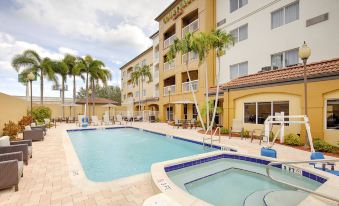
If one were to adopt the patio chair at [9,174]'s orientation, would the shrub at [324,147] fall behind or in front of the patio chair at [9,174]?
in front

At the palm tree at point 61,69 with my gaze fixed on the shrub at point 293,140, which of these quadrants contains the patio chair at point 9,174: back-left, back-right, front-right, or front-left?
front-right

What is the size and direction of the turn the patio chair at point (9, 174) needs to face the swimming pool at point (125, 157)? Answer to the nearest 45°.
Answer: approximately 45° to its left

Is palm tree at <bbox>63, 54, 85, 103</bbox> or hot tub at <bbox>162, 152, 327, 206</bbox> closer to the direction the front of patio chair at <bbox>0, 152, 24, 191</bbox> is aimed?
the hot tub

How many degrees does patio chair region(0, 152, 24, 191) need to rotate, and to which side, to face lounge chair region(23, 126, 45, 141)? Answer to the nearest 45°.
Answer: approximately 90° to its left

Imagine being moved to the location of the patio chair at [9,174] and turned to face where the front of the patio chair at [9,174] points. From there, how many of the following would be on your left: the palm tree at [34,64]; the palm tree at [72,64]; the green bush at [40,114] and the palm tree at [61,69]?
4

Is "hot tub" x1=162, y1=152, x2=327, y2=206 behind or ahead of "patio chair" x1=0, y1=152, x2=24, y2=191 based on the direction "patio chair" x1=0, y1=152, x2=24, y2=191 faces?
ahead

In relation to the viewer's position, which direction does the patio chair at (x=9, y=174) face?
facing to the right of the viewer

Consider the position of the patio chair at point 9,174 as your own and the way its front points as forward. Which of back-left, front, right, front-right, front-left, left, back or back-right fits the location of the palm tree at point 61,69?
left

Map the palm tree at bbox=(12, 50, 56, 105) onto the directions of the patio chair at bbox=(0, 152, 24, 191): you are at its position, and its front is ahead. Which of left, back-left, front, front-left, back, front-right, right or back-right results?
left

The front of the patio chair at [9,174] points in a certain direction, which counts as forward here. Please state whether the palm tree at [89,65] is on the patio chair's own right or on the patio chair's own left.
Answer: on the patio chair's own left
